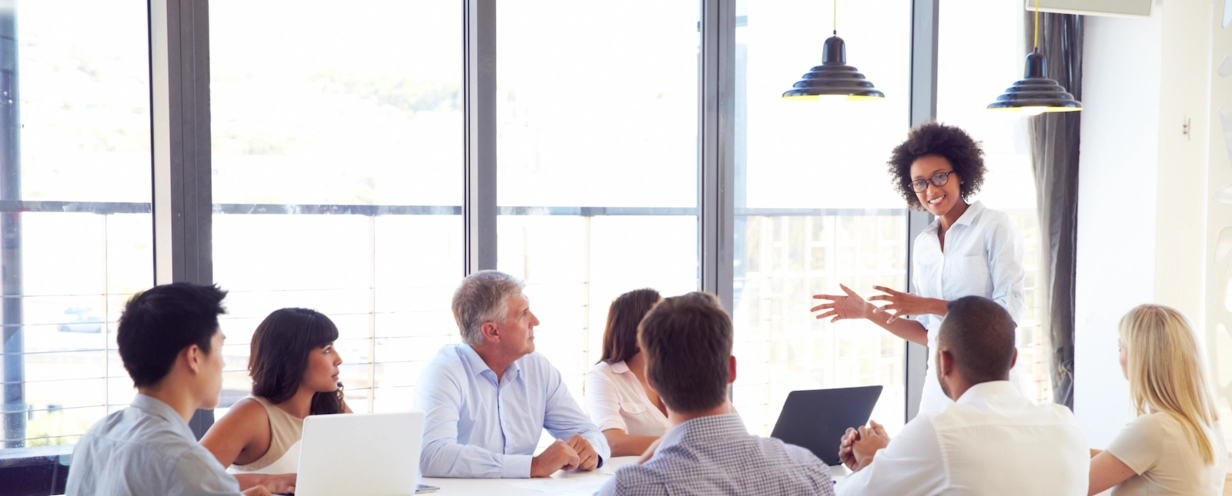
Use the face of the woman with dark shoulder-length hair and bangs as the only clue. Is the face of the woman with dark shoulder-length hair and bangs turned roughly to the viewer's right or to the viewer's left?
to the viewer's right

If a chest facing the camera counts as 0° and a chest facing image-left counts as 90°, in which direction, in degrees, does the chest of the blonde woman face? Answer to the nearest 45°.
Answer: approximately 135°

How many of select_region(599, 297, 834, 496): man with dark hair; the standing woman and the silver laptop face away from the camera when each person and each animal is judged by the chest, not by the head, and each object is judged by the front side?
2

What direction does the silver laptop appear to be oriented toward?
away from the camera

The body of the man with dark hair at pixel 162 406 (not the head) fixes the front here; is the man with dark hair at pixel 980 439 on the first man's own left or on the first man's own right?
on the first man's own right

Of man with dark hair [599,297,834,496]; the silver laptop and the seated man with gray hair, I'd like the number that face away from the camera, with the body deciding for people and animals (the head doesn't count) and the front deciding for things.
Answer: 2

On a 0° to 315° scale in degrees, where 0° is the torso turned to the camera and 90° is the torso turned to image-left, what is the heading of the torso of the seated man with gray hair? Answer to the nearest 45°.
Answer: approximately 315°

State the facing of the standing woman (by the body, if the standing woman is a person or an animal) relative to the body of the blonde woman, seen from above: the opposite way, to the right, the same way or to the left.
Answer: to the left

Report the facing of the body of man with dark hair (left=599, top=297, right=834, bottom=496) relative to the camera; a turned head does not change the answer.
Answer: away from the camera

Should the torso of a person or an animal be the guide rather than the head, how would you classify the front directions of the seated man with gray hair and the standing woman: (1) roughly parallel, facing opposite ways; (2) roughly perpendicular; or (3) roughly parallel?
roughly perpendicular

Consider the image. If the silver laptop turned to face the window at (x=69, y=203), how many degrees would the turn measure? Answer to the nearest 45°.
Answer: approximately 45° to its left

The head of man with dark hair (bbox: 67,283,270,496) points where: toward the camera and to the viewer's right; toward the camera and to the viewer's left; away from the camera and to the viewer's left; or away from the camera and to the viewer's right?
away from the camera and to the viewer's right

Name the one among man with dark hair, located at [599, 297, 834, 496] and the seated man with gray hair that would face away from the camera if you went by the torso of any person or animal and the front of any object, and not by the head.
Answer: the man with dark hair

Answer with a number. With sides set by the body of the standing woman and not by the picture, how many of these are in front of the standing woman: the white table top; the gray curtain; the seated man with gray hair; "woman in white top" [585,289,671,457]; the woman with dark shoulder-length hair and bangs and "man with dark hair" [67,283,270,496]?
5

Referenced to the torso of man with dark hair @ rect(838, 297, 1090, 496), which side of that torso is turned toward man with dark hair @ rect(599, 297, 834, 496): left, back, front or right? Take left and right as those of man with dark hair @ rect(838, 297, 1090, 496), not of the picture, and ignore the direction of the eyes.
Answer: left
